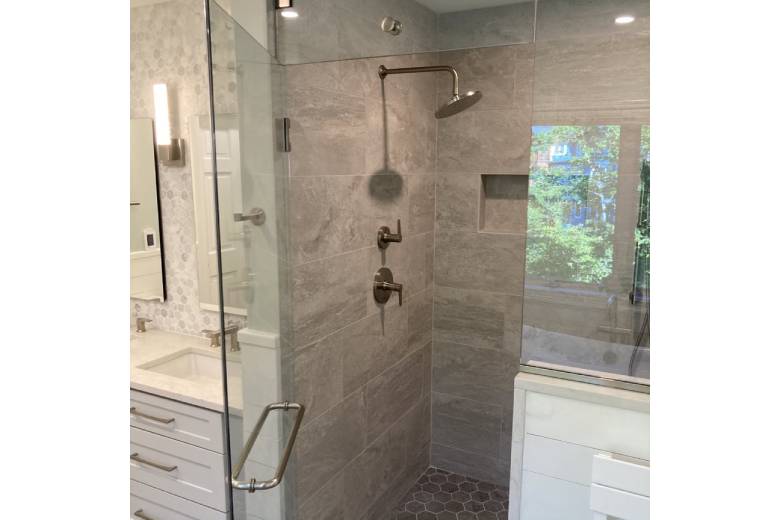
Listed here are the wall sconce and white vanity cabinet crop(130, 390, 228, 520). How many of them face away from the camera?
0

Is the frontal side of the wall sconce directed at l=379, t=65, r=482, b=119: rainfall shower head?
no

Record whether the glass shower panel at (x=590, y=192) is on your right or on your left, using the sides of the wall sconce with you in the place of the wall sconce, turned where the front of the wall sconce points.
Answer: on your left

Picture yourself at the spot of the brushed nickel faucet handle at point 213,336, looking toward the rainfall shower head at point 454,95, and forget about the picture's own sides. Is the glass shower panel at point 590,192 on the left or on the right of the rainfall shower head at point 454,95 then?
right

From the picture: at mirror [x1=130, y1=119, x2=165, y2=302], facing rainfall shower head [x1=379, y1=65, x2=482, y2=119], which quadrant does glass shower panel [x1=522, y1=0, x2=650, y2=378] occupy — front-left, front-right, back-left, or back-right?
front-right

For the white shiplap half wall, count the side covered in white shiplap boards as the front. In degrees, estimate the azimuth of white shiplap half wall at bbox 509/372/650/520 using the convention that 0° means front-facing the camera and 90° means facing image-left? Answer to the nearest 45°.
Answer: approximately 45°

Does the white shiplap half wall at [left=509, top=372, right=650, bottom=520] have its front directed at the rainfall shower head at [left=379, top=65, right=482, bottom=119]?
no

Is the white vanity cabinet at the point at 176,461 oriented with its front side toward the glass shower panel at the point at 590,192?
no

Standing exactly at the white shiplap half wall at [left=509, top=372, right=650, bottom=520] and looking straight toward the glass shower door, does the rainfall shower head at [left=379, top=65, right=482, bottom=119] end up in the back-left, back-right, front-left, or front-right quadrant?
front-right
